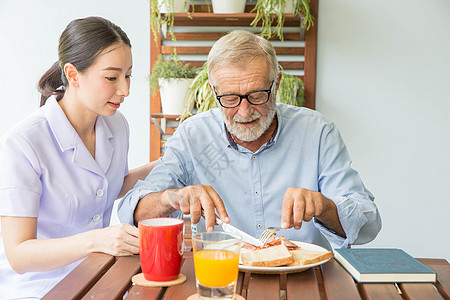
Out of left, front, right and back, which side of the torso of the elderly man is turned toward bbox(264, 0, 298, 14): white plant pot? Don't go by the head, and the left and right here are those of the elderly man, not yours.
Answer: back

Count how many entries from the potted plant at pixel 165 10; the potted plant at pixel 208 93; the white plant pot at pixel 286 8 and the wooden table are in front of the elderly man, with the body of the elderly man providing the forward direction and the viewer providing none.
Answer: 1

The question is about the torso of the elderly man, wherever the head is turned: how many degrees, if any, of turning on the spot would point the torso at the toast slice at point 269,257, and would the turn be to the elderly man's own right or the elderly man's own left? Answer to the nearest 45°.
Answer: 0° — they already face it

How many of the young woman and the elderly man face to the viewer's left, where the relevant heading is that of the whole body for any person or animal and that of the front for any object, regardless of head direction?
0

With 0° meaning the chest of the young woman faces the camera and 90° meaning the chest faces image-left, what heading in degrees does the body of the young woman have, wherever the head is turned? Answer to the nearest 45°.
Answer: approximately 315°

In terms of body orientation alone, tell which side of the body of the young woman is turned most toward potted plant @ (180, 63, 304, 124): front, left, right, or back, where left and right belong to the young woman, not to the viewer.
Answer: left

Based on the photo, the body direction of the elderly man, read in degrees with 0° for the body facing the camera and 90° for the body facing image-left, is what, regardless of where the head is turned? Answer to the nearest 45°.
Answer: approximately 0°

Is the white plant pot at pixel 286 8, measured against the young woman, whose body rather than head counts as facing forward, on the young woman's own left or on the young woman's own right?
on the young woman's own left

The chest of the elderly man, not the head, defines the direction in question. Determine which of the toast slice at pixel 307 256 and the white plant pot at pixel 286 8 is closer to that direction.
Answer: the toast slice

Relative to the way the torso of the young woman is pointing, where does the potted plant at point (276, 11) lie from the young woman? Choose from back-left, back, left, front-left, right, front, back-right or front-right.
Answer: left

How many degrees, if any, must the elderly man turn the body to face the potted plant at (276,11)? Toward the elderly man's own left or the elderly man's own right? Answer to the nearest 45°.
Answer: approximately 180°

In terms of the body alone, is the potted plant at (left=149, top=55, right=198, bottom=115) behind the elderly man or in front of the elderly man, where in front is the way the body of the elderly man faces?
behind

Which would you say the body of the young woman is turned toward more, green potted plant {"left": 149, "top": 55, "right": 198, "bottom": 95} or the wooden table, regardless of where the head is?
the wooden table
